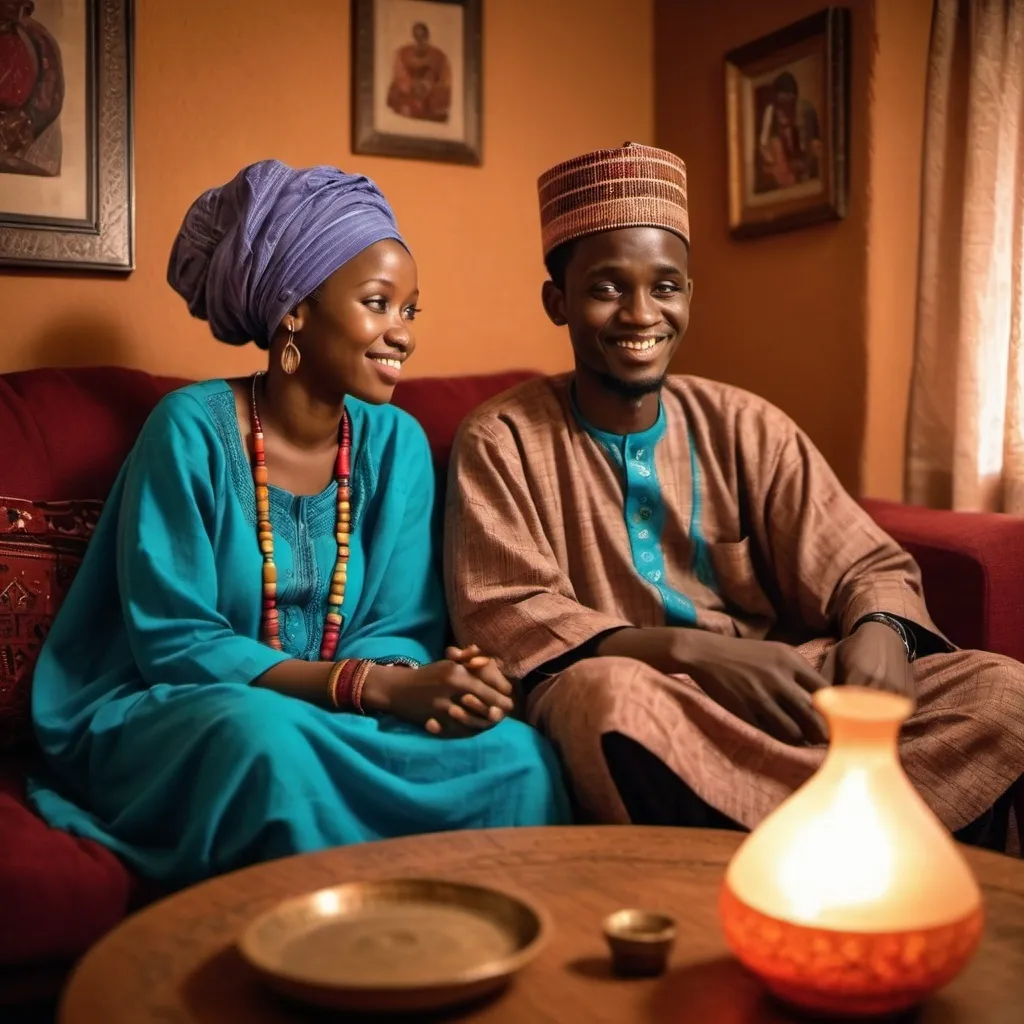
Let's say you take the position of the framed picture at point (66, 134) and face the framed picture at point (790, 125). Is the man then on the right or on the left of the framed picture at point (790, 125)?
right

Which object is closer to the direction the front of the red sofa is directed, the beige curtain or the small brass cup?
the small brass cup

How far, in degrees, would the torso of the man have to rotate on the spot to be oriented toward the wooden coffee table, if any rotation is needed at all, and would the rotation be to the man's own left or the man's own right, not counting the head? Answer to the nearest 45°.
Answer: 0° — they already face it

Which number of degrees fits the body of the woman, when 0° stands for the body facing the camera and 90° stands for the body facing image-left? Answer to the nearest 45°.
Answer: approximately 315°

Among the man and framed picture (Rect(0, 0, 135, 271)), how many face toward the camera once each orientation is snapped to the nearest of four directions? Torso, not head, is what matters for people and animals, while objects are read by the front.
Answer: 2

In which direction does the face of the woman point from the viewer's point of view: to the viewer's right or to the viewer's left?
to the viewer's right

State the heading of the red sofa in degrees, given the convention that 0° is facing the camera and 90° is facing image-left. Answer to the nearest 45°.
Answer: approximately 0°
